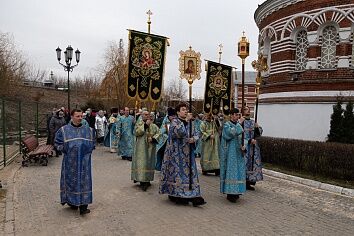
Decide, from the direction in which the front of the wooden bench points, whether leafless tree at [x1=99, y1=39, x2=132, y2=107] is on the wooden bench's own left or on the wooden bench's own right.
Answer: on the wooden bench's own left

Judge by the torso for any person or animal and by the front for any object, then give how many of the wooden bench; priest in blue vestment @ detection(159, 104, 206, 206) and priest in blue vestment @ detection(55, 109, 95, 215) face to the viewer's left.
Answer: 0

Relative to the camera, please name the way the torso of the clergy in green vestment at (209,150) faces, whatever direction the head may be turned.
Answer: toward the camera

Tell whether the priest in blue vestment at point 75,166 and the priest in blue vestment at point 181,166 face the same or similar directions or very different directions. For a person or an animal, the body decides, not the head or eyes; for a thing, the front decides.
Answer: same or similar directions

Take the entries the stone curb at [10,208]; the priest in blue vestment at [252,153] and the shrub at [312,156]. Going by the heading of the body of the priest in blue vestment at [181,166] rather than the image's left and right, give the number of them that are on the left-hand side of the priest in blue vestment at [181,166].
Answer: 2

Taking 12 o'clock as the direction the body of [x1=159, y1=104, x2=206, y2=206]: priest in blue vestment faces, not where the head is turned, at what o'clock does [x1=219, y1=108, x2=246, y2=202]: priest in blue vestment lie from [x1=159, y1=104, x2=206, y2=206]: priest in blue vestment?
[x1=219, y1=108, x2=246, y2=202]: priest in blue vestment is roughly at 10 o'clock from [x1=159, y1=104, x2=206, y2=206]: priest in blue vestment.

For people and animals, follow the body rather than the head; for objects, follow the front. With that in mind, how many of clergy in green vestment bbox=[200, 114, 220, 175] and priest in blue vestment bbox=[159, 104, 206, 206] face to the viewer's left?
0

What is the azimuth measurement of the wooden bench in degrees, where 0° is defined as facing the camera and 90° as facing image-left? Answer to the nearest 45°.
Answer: approximately 315°

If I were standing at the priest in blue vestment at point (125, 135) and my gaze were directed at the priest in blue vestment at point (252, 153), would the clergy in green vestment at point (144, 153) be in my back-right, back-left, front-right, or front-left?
front-right

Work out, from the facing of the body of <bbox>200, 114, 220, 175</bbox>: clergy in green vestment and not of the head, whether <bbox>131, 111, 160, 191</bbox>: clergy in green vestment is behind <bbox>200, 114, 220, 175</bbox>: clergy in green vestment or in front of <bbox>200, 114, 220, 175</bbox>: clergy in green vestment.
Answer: in front

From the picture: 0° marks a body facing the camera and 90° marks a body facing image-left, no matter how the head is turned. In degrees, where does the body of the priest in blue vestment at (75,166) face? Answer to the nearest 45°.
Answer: approximately 315°

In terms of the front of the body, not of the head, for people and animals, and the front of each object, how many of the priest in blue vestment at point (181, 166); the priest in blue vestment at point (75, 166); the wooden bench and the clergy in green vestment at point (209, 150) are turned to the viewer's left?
0

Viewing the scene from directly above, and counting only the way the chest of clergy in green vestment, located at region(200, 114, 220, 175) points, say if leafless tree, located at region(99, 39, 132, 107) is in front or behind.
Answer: behind

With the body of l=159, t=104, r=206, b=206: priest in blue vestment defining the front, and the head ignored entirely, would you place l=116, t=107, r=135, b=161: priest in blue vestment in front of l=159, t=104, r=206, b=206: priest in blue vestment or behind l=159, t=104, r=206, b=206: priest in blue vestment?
behind

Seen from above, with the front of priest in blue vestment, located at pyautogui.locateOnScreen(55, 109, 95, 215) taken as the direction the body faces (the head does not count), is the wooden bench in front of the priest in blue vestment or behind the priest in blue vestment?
behind

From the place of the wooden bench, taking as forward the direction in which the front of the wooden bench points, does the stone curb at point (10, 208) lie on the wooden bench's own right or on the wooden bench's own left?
on the wooden bench's own right

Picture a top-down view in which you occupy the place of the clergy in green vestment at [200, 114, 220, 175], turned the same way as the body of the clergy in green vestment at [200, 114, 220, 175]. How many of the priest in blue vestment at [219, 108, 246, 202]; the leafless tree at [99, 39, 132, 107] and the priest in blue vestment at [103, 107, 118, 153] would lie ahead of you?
1

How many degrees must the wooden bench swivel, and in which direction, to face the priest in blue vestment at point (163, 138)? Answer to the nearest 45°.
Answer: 0° — it already faces them
